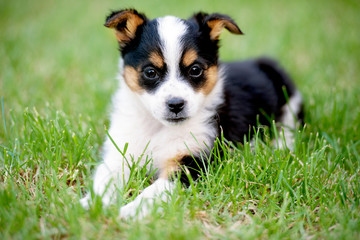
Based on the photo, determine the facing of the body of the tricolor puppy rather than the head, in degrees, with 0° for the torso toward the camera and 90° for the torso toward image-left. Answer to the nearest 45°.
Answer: approximately 45°
